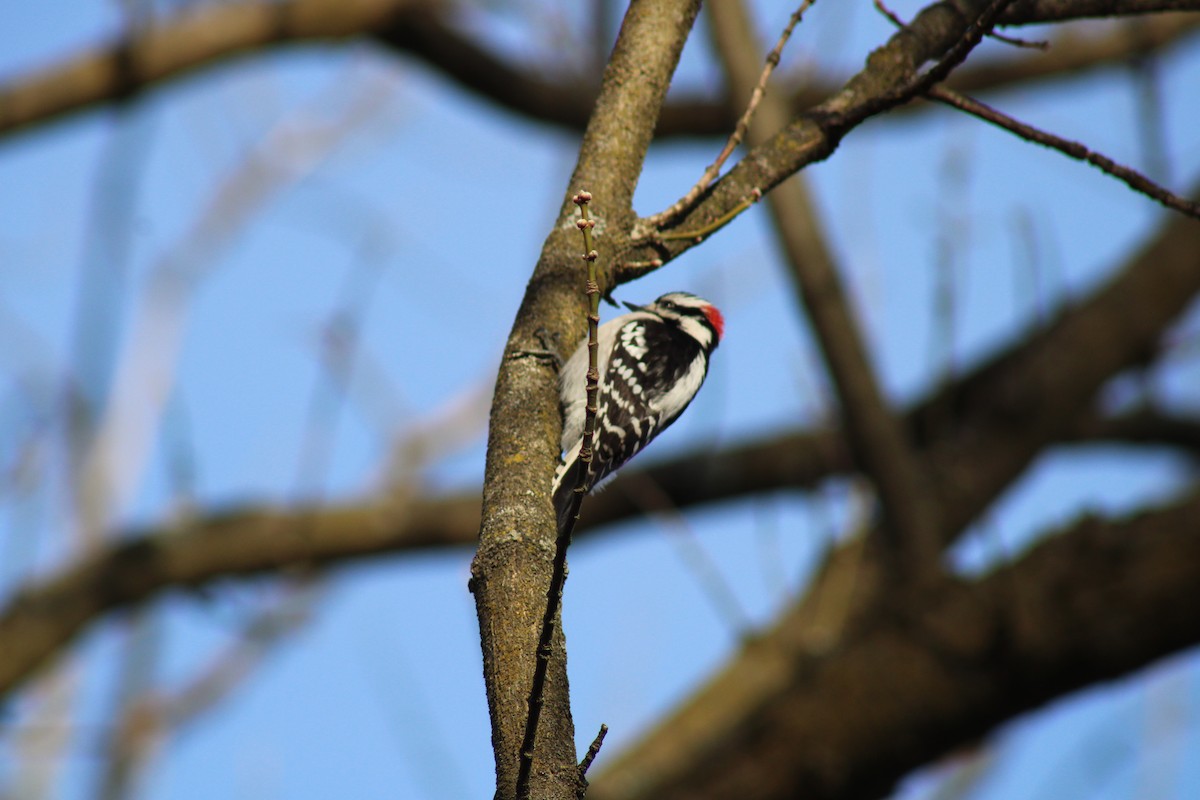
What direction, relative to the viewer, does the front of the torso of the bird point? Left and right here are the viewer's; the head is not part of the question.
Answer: facing to the left of the viewer

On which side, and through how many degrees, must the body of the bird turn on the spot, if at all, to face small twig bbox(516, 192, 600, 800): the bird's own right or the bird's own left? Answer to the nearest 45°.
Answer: approximately 90° to the bird's own left
